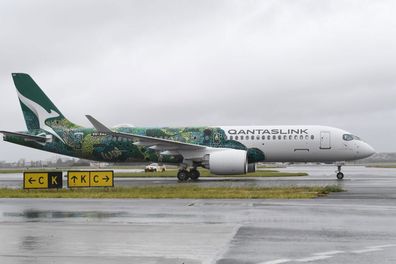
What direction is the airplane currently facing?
to the viewer's right

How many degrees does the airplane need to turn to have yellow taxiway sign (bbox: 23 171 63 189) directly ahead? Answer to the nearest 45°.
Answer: approximately 135° to its right

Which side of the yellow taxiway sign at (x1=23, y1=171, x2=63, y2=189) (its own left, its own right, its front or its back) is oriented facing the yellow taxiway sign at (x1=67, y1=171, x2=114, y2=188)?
left

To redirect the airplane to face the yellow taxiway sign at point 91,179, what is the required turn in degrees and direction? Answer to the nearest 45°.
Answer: approximately 135° to its right

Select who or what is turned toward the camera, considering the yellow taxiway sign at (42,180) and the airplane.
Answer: the yellow taxiway sign

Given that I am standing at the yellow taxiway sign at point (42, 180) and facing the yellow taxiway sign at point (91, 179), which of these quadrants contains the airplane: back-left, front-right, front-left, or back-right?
front-left

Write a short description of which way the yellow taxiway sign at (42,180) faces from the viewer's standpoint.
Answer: facing the viewer

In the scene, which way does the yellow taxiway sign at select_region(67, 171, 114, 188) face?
toward the camera

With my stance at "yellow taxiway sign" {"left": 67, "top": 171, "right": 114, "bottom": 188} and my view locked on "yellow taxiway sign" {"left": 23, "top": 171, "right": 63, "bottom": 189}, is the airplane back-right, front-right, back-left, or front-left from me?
back-right

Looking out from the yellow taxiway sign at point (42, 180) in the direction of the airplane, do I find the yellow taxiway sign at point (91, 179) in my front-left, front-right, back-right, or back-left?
front-right

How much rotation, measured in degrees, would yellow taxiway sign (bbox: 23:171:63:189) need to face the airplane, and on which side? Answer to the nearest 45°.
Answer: approximately 135° to its left

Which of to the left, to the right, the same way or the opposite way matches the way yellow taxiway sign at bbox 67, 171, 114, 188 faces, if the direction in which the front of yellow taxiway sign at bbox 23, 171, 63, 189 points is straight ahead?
the same way

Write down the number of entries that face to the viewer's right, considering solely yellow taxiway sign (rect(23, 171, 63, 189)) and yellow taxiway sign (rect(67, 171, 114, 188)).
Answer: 0

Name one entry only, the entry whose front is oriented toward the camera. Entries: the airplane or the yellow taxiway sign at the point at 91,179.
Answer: the yellow taxiway sign

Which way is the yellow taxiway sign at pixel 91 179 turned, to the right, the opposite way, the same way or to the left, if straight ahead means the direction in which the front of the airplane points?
to the right

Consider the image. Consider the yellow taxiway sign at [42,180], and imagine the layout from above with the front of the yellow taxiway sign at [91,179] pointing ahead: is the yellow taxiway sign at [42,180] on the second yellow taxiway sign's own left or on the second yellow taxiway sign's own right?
on the second yellow taxiway sign's own right

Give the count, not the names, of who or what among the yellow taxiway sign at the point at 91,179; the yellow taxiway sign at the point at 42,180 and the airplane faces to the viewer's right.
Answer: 1
